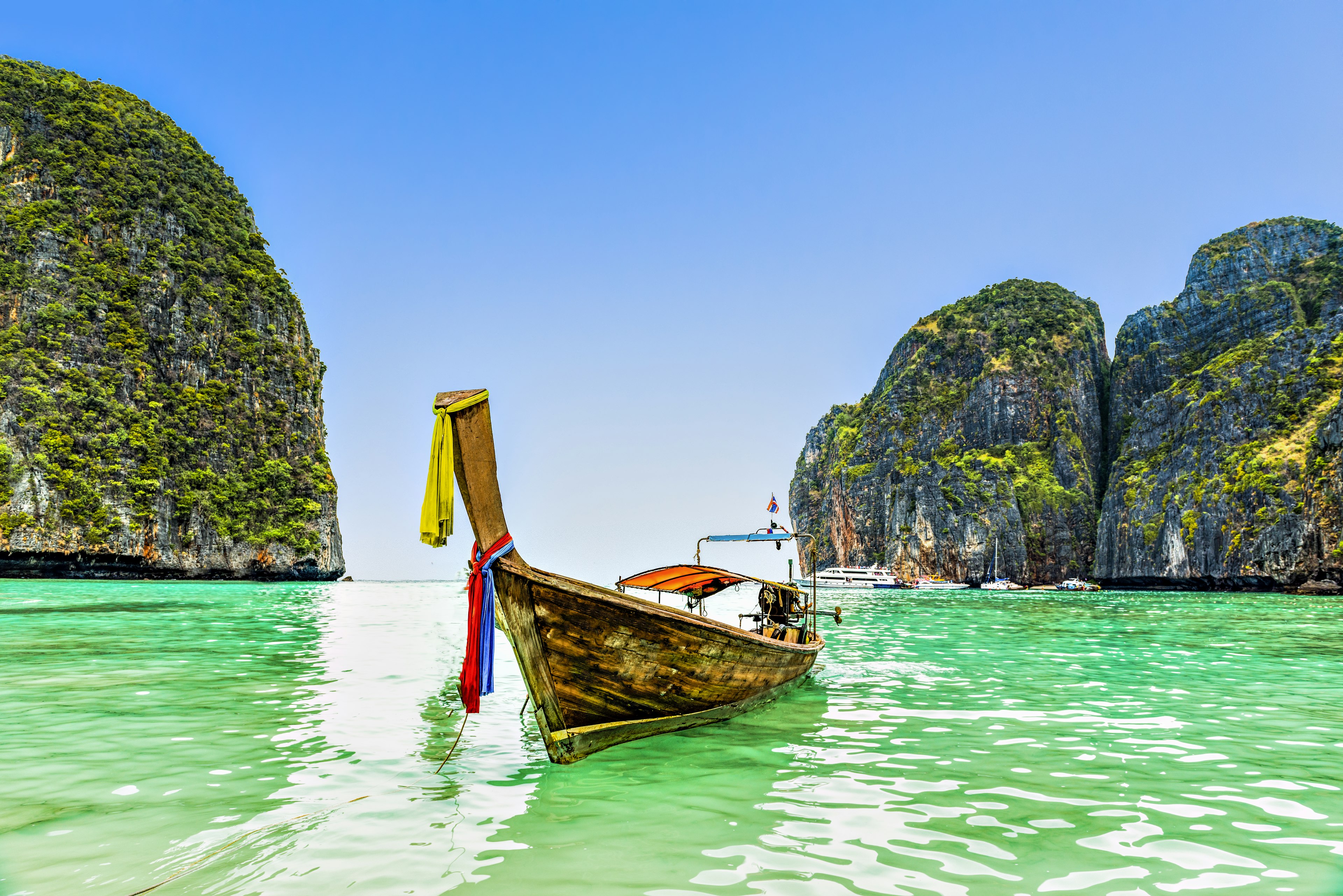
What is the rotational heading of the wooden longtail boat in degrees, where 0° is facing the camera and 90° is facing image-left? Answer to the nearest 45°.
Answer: approximately 45°
